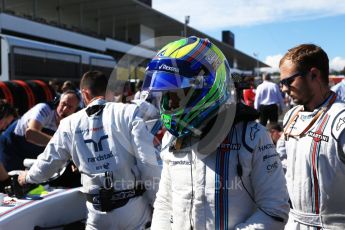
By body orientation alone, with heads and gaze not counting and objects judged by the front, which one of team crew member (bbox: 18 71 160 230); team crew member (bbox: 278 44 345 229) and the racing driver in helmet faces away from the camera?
team crew member (bbox: 18 71 160 230)

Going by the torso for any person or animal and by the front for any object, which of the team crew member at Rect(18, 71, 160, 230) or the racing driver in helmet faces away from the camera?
the team crew member

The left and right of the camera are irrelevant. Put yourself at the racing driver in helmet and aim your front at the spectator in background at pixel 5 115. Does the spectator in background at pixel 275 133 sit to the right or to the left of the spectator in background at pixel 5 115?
right

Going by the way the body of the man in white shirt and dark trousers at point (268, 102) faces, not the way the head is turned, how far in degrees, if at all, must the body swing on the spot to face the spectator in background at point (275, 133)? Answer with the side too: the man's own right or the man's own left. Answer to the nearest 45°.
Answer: approximately 180°

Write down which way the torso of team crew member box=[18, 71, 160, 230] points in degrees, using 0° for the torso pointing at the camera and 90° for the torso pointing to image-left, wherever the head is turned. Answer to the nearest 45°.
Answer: approximately 180°

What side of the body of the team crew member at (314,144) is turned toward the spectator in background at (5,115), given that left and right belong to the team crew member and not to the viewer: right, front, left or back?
right

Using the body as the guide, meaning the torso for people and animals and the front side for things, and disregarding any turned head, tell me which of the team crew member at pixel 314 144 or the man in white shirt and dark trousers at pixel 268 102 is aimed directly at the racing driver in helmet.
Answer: the team crew member at pixel 314 144

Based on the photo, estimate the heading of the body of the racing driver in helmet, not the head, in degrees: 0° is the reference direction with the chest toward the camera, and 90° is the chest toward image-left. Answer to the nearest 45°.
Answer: approximately 45°
